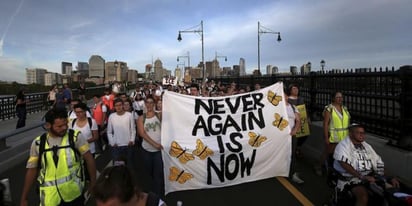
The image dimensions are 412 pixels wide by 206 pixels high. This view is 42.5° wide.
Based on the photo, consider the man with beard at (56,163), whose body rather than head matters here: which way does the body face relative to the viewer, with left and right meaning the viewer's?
facing the viewer

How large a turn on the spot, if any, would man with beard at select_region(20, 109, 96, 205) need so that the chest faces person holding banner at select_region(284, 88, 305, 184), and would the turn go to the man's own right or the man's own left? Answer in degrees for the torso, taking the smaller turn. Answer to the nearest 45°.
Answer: approximately 135° to the man's own left

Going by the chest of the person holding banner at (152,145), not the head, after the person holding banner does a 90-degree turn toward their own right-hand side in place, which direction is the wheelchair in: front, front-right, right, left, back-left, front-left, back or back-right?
back-left

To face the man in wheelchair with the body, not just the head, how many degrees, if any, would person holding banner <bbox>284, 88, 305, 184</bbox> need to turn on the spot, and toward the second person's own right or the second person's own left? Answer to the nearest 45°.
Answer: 0° — they already face them

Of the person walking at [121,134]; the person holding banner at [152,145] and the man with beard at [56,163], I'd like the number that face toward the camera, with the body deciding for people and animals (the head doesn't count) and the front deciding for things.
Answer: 3

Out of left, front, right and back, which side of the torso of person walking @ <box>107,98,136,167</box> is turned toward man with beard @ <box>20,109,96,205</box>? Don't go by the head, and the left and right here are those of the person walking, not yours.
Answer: front

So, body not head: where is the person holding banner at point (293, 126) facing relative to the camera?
toward the camera

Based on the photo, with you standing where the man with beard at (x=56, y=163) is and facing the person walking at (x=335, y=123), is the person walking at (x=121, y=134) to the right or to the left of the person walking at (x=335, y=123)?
left

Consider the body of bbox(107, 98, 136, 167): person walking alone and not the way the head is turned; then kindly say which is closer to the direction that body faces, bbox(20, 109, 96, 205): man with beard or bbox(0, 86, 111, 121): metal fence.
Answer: the man with beard

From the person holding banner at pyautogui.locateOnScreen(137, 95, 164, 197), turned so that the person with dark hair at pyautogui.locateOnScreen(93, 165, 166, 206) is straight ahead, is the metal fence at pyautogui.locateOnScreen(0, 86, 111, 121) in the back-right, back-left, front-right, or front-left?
back-right
